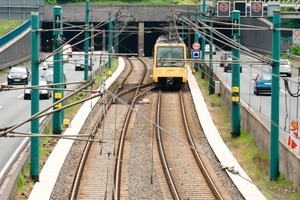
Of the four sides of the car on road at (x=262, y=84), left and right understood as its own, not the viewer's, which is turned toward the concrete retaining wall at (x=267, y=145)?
back

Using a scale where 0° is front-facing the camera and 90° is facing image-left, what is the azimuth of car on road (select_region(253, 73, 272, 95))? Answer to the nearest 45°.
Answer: approximately 180°
